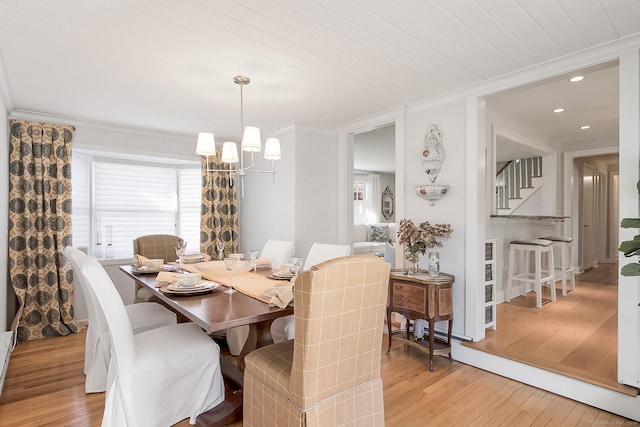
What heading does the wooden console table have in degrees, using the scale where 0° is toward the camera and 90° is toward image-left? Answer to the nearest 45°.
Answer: approximately 45°

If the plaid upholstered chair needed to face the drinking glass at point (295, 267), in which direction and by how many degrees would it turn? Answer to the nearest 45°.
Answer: approximately 45° to its right

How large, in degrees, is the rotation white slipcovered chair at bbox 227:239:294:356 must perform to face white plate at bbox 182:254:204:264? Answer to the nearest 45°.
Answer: approximately 45° to its right

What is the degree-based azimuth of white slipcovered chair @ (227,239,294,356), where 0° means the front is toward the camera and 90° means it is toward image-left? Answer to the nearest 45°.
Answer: approximately 45°

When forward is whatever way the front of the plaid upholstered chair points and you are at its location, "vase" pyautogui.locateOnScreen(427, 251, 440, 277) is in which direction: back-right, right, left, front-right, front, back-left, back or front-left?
right

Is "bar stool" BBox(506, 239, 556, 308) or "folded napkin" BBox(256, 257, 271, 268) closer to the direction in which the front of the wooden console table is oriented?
the folded napkin

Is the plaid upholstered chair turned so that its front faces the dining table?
yes

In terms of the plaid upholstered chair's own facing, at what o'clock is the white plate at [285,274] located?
The white plate is roughly at 1 o'clock from the plaid upholstered chair.

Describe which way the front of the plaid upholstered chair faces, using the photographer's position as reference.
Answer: facing away from the viewer and to the left of the viewer

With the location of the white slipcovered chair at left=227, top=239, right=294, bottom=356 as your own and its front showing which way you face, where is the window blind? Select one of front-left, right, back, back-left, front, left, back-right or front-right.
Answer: right

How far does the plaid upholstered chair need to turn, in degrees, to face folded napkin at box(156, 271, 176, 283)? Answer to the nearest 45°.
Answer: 0° — it already faces it

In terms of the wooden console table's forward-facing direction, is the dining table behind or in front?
in front

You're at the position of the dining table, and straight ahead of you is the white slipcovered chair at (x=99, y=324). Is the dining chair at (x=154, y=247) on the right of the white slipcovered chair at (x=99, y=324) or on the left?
right

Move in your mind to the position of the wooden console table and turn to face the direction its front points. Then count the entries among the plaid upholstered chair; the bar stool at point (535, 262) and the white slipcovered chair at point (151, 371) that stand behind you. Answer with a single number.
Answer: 1
